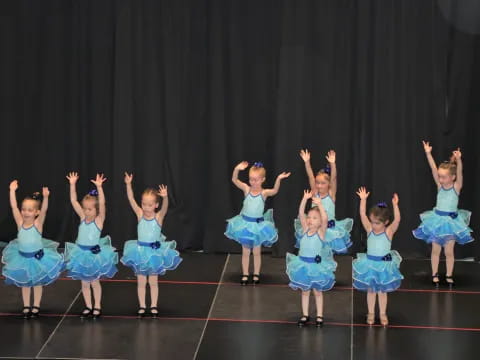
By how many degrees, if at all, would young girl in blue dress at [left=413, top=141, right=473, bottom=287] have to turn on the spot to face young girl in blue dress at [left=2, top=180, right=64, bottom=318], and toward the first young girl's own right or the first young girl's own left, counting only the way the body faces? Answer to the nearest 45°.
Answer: approximately 45° to the first young girl's own right

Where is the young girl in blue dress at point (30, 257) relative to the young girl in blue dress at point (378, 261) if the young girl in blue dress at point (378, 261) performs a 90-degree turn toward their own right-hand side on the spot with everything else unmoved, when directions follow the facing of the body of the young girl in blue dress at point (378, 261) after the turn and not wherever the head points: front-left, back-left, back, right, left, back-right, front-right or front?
front

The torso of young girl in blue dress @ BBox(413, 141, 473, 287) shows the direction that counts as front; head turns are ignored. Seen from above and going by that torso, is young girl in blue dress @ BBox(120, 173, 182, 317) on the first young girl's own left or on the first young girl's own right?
on the first young girl's own right

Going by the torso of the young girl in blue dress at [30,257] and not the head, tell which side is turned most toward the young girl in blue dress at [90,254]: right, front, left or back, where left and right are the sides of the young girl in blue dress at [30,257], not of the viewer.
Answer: left

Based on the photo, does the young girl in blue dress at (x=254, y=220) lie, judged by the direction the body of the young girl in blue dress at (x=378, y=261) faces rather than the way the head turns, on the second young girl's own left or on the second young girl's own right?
on the second young girl's own right

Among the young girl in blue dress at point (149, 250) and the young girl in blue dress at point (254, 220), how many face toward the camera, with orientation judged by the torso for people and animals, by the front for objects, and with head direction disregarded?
2

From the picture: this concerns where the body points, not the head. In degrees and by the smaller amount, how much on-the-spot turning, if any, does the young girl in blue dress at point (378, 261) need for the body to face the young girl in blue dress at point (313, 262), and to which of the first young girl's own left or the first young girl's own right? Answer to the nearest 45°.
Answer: approximately 90° to the first young girl's own right

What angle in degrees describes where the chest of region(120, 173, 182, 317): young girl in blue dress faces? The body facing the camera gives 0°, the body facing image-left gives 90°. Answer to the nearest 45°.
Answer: approximately 0°

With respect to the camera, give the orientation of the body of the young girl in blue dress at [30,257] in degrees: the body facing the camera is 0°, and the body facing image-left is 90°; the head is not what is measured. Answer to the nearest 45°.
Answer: approximately 0°
